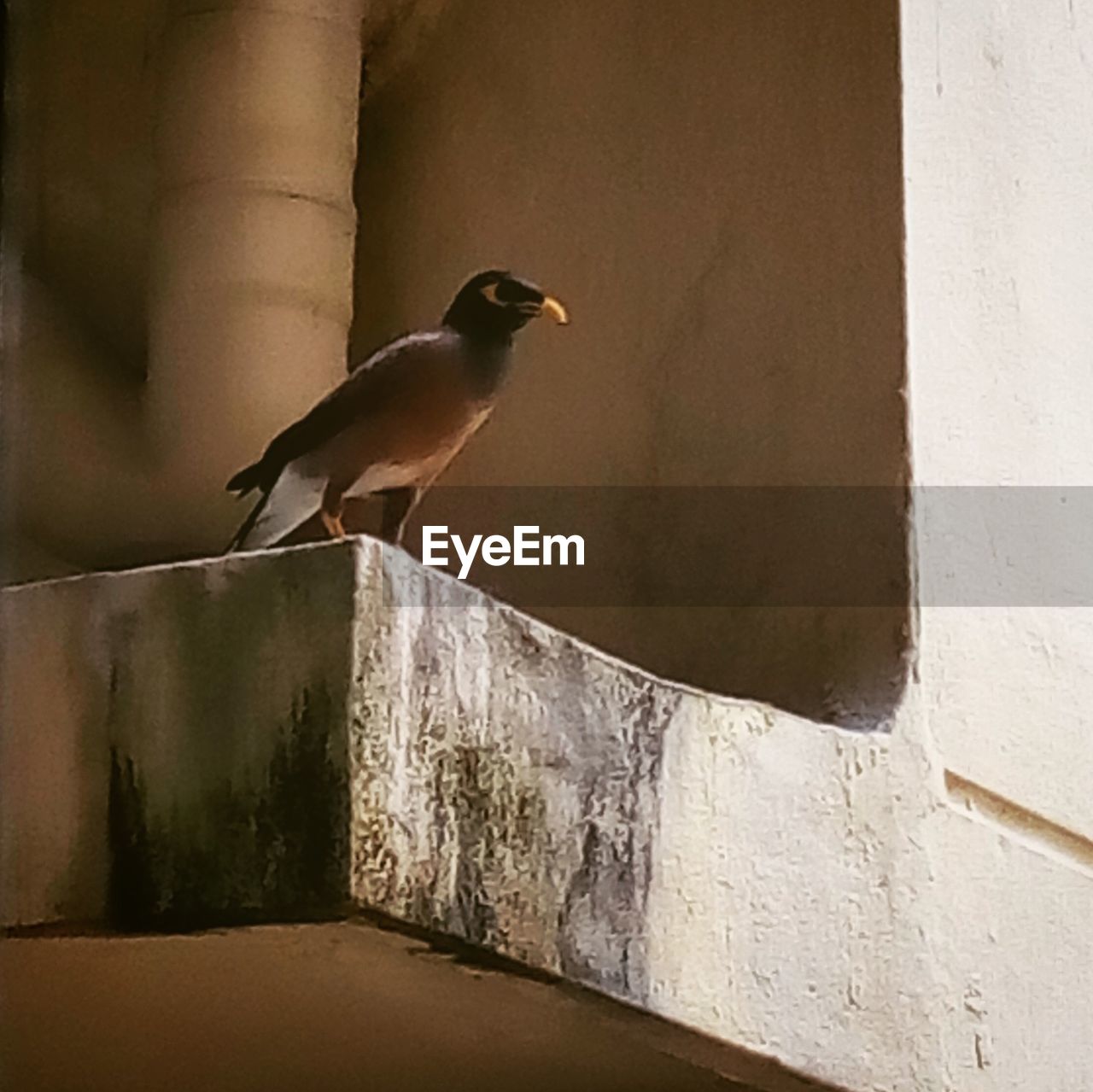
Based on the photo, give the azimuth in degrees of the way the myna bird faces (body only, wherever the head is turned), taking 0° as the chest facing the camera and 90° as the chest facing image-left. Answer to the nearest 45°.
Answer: approximately 270°
